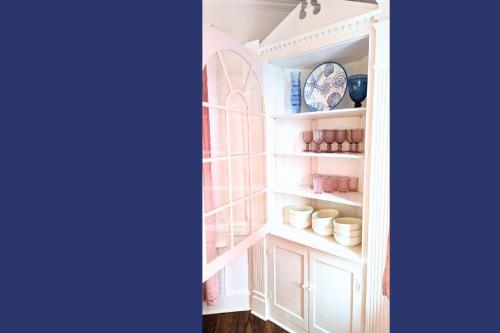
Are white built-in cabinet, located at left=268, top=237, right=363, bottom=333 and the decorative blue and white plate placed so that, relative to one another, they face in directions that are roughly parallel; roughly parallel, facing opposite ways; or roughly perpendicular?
roughly parallel

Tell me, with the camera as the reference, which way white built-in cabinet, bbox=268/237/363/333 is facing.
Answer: facing the viewer and to the left of the viewer

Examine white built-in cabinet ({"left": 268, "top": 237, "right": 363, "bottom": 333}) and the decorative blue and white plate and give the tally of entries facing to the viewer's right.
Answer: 0

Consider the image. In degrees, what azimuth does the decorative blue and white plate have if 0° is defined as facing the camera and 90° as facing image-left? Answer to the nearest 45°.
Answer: approximately 45°
